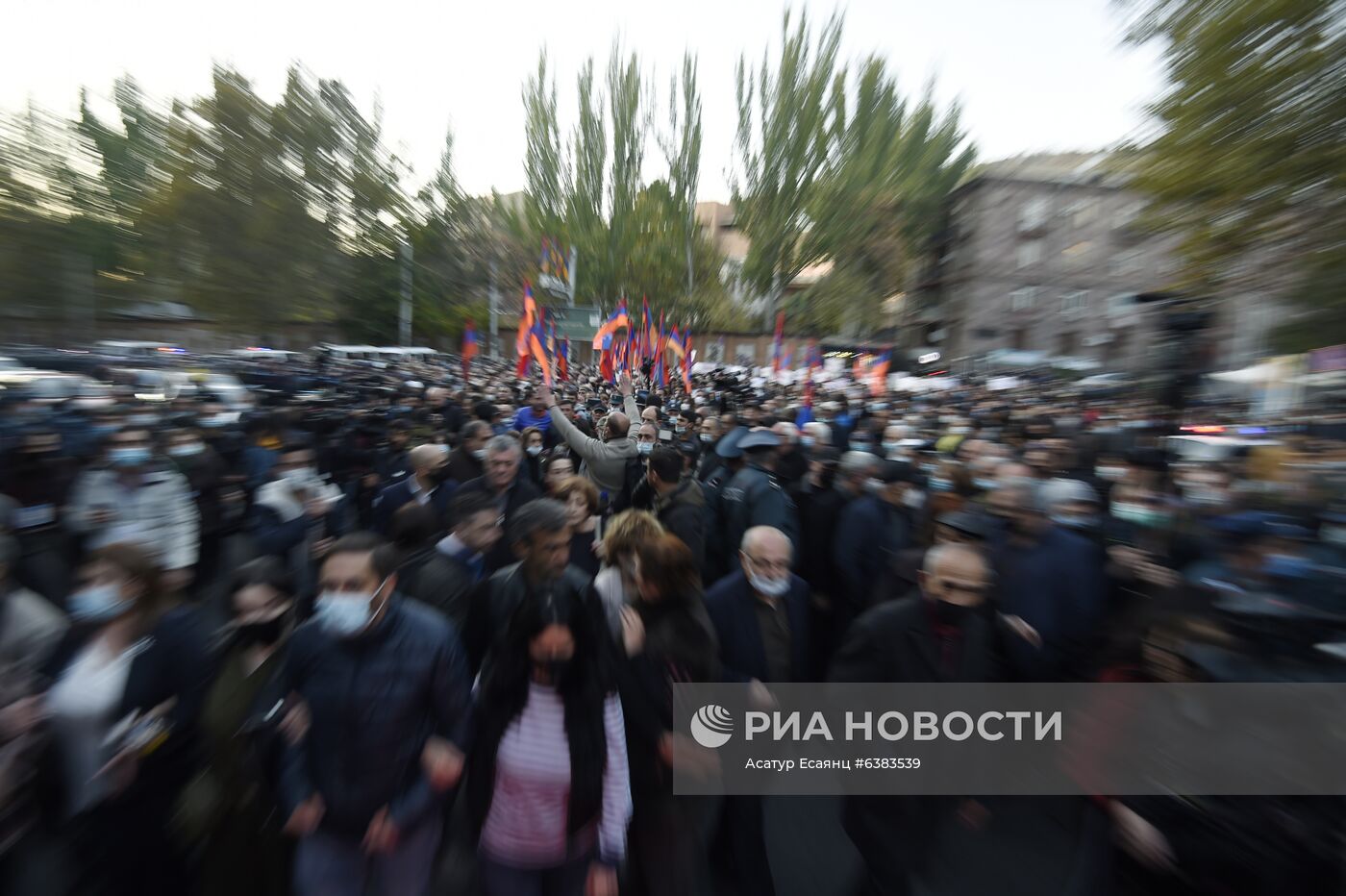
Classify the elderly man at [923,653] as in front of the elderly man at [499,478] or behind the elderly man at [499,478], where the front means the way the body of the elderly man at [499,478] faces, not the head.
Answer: in front

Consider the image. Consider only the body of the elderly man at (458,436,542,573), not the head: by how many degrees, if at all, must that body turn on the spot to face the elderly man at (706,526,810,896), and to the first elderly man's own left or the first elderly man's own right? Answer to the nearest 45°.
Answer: approximately 45° to the first elderly man's own left

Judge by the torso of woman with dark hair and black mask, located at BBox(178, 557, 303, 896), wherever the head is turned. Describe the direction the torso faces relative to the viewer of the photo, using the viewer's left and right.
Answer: facing the viewer and to the right of the viewer

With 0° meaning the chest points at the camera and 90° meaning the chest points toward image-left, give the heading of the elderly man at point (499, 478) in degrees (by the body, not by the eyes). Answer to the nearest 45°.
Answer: approximately 0°

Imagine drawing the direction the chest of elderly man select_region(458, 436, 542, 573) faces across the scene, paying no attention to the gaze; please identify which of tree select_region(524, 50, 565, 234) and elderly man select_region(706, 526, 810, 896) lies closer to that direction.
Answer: the elderly man

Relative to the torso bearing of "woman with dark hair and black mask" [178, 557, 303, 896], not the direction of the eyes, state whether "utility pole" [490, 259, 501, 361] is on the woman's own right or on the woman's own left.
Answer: on the woman's own left

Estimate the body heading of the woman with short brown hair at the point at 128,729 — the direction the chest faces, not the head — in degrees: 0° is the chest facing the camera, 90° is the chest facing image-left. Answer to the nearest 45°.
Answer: approximately 45°

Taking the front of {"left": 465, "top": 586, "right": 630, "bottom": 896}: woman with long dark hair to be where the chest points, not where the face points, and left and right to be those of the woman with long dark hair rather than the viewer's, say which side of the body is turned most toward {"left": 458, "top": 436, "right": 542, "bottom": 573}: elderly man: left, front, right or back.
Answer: back

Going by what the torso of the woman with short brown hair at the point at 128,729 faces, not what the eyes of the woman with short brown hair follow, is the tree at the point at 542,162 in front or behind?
behind

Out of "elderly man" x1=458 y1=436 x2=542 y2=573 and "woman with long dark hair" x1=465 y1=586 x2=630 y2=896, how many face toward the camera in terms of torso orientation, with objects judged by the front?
2
